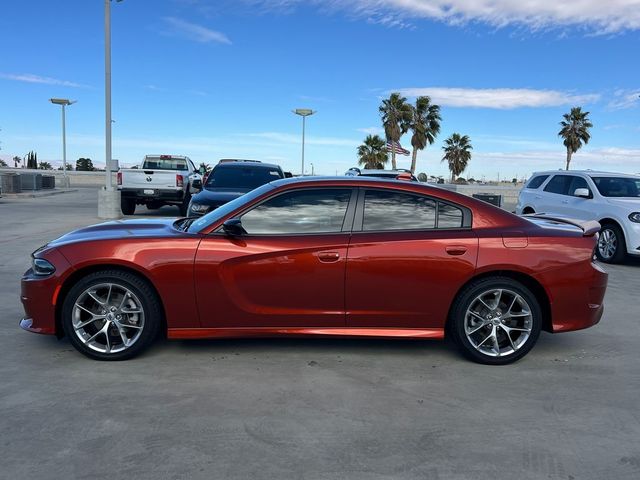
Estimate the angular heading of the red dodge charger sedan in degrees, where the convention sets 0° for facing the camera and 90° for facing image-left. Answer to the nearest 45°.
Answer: approximately 90°

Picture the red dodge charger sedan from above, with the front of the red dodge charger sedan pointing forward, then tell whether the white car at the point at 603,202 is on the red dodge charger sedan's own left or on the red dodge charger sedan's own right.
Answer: on the red dodge charger sedan's own right

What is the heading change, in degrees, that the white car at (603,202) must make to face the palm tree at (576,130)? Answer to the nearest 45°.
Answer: approximately 135° to its left

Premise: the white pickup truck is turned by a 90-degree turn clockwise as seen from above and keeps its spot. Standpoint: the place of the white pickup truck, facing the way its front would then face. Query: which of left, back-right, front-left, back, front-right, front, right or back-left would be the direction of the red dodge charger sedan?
right

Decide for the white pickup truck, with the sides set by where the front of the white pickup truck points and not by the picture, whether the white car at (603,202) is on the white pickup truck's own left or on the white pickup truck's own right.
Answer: on the white pickup truck's own right

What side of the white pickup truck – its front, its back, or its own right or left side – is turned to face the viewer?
back

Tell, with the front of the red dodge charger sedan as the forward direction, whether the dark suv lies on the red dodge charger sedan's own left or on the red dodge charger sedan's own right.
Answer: on the red dodge charger sedan's own right

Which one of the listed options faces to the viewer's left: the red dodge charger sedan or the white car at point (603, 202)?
the red dodge charger sedan

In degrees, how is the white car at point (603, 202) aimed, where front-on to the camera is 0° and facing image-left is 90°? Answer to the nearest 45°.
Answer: approximately 315°

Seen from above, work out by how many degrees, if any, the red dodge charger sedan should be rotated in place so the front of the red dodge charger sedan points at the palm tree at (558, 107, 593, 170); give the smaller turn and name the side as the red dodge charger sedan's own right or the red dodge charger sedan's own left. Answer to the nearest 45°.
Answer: approximately 135° to the red dodge charger sedan's own right

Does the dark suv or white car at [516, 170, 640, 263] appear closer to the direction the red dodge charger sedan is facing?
the dark suv

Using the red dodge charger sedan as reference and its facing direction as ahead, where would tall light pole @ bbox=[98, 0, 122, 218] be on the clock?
The tall light pole is roughly at 2 o'clock from the red dodge charger sedan.

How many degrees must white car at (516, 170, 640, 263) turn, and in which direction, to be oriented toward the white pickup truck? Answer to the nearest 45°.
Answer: approximately 135° to its right
